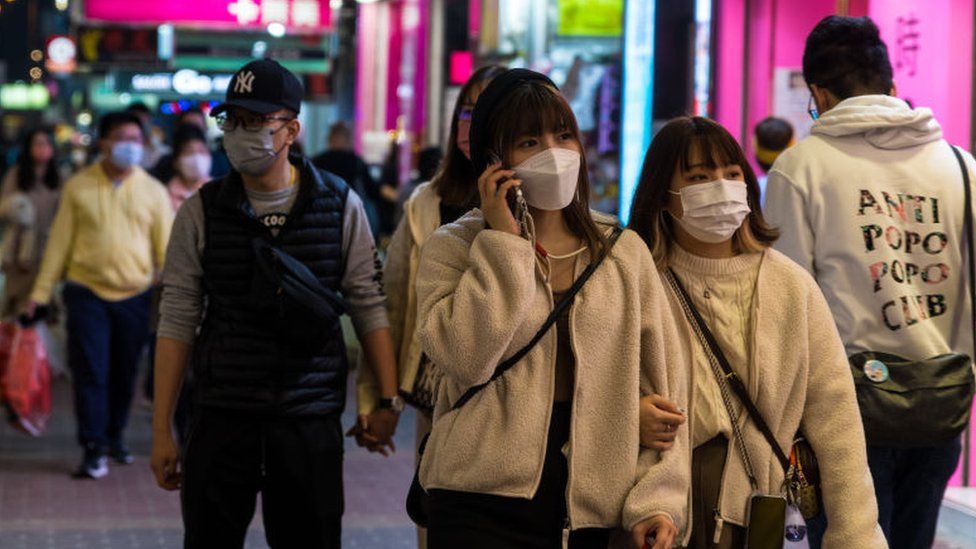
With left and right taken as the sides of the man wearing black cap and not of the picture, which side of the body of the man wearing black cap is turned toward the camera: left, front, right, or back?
front

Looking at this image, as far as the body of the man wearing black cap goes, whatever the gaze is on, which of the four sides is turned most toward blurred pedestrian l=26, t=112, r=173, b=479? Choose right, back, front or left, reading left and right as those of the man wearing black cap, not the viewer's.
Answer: back

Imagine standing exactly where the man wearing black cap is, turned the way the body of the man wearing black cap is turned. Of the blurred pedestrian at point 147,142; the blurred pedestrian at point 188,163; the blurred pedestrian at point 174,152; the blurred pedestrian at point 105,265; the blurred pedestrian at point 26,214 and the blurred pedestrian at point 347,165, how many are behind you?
6

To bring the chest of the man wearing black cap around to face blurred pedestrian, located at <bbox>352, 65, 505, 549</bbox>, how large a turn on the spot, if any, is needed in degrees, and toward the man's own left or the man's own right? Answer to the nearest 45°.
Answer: approximately 135° to the man's own left

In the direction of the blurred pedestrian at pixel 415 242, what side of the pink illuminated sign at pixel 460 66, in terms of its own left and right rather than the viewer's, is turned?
front

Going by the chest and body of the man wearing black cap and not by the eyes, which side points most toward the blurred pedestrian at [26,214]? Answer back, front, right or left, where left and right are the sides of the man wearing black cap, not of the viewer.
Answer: back

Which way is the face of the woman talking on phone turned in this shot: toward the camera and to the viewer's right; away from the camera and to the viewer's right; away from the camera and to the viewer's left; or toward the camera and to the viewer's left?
toward the camera and to the viewer's right

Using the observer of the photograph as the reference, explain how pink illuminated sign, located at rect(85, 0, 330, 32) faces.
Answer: facing the viewer

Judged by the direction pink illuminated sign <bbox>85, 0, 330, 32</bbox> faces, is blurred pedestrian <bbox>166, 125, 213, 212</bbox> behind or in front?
in front

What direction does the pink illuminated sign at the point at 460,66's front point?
toward the camera

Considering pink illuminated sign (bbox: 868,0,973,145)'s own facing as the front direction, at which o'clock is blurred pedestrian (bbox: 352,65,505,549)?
The blurred pedestrian is roughly at 1 o'clock from the pink illuminated sign.
